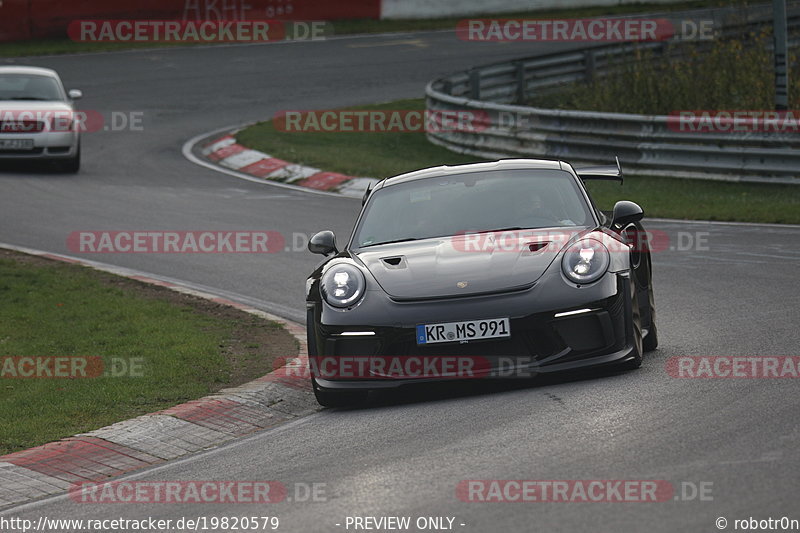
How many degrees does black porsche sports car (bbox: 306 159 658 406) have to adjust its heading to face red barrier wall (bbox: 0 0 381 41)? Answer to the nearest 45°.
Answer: approximately 180°

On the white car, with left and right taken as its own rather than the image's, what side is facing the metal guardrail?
left

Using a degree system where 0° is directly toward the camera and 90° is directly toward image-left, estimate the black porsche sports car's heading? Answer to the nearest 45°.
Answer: approximately 0°

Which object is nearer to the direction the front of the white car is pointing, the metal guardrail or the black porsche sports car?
the black porsche sports car

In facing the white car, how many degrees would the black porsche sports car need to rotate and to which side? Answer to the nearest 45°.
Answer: approximately 135° to its right

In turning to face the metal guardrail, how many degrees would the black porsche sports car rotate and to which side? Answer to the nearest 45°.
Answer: approximately 180°

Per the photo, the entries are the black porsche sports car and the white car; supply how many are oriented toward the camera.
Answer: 2
